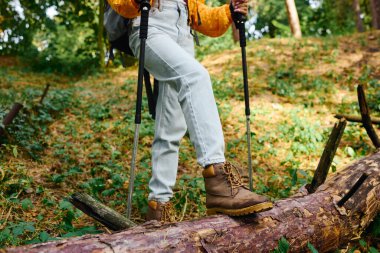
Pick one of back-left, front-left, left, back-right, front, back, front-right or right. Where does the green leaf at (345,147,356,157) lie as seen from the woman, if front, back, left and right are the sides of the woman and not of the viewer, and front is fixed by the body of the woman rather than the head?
left

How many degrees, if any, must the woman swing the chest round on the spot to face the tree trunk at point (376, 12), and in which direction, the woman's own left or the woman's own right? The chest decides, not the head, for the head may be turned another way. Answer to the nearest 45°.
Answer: approximately 90° to the woman's own left

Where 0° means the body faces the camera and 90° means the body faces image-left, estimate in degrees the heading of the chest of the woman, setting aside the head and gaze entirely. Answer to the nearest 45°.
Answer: approximately 315°
